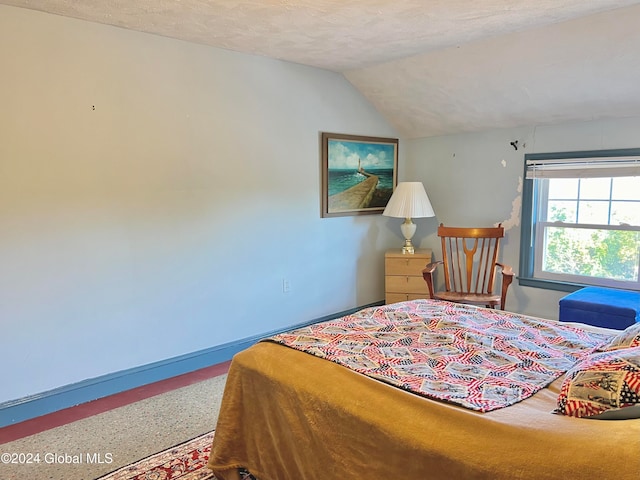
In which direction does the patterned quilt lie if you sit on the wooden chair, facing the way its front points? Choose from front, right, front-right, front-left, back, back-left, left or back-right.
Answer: front

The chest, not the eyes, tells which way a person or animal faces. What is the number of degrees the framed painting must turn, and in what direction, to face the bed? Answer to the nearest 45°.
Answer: approximately 45° to its right

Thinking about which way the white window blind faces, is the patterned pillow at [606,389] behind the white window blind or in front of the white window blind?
in front

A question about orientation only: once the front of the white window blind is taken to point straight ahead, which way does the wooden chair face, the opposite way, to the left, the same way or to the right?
the same way

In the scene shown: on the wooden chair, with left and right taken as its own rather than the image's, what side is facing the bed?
front

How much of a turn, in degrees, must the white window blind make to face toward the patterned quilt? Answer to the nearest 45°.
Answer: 0° — it already faces it

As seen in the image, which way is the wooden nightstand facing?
toward the camera

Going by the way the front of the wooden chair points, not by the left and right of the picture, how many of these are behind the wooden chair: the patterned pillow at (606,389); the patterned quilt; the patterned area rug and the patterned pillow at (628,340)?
0

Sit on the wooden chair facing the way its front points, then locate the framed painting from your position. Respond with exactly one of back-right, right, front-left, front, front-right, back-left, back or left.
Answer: right

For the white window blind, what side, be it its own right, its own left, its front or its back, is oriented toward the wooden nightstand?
right

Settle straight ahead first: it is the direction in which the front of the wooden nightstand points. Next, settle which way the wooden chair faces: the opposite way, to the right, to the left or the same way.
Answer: the same way

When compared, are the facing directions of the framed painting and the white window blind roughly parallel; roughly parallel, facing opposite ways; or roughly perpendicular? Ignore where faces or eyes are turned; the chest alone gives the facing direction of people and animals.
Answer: roughly perpendicular

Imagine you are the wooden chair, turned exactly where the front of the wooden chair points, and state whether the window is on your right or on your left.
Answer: on your left

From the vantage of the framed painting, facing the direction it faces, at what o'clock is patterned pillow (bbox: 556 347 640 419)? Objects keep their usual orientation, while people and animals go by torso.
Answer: The patterned pillow is roughly at 1 o'clock from the framed painting.

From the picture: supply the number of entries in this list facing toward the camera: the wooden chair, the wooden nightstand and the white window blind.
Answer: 3

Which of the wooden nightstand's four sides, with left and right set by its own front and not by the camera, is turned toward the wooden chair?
left

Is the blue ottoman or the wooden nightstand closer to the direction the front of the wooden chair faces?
the blue ottoman

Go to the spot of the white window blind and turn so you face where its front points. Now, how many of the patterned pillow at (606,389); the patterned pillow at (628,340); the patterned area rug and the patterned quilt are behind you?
0

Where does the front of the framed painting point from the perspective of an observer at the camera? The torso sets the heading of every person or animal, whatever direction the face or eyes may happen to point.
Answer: facing the viewer and to the right of the viewer

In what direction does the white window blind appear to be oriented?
toward the camera
